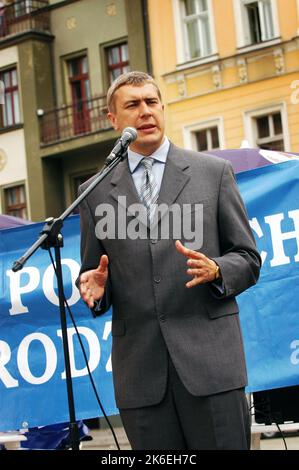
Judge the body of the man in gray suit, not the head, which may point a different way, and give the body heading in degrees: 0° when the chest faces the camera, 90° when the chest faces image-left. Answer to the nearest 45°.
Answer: approximately 0°

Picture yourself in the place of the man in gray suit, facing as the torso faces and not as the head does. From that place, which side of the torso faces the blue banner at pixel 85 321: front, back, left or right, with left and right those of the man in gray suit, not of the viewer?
back

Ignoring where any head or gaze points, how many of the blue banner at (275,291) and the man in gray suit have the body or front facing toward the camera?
2

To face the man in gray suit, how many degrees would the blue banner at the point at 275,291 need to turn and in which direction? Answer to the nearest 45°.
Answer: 0° — it already faces them

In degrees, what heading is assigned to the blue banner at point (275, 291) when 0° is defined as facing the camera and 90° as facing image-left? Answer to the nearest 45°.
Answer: approximately 0°

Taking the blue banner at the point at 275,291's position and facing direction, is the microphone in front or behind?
in front

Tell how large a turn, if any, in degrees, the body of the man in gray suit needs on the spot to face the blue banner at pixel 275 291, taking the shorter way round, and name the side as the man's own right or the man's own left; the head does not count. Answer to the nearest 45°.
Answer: approximately 180°
